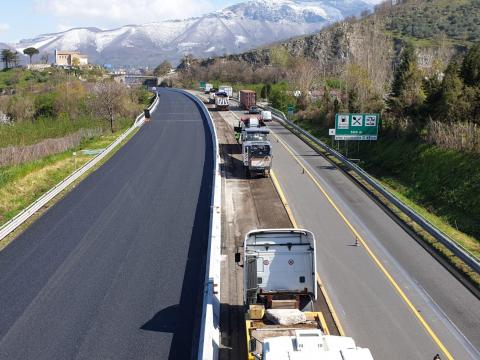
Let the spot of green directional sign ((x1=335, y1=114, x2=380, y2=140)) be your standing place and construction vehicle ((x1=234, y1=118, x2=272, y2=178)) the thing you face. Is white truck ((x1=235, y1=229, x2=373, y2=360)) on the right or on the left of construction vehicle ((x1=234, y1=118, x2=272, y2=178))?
left

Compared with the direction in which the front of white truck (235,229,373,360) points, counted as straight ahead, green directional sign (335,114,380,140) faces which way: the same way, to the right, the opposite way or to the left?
the opposite way

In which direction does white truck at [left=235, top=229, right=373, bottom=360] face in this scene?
away from the camera

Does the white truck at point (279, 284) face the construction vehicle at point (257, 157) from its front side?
yes

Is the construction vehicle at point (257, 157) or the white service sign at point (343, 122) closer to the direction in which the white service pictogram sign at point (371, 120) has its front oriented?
the construction vehicle

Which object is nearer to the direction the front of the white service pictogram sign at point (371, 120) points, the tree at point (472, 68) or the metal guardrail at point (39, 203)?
the metal guardrail

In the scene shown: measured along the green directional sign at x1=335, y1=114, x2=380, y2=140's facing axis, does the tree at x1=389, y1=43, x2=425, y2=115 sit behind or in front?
behind

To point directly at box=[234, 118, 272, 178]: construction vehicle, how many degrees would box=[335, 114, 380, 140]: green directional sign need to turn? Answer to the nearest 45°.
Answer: approximately 45° to its right

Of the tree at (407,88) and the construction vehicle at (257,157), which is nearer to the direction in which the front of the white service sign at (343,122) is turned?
the construction vehicle
